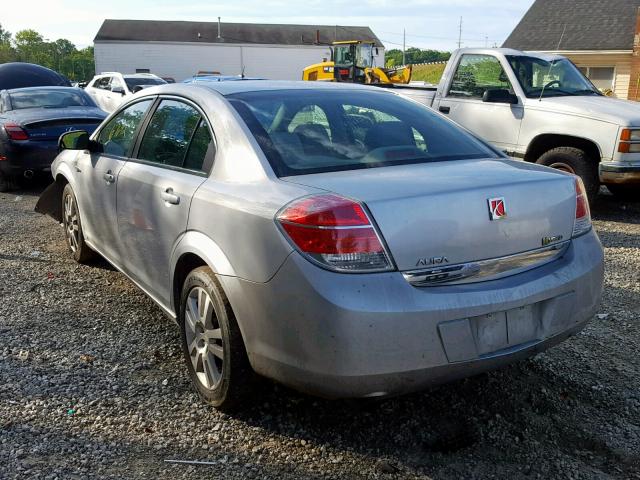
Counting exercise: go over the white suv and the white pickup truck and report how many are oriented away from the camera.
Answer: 0

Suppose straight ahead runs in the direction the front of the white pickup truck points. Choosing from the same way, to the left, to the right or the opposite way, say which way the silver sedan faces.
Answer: the opposite way

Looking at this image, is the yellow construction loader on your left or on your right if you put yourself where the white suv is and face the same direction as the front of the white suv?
on your left

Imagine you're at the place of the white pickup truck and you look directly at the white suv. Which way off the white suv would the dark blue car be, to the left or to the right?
left

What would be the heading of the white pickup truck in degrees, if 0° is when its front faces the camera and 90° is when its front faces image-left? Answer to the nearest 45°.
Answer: approximately 315°

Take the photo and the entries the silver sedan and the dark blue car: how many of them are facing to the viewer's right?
0

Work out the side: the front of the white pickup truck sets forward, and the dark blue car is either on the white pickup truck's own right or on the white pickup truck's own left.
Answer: on the white pickup truck's own right

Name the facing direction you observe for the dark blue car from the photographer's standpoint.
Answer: facing away from the viewer and to the left of the viewer

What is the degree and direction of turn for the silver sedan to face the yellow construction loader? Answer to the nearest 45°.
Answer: approximately 45° to its right

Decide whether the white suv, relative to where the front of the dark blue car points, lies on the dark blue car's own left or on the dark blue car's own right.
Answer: on the dark blue car's own right

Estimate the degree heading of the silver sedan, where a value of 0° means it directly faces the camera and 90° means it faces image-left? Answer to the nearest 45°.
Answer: approximately 135°
